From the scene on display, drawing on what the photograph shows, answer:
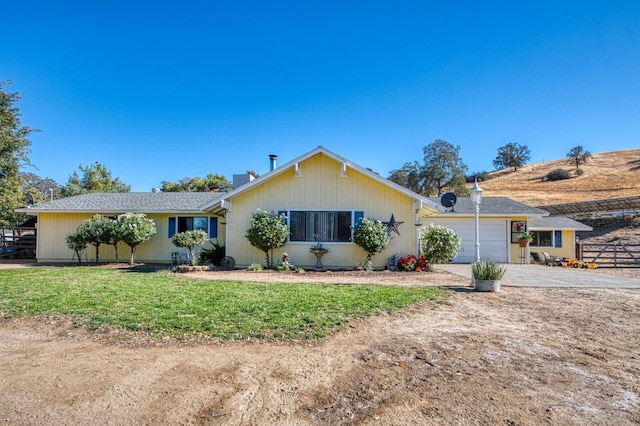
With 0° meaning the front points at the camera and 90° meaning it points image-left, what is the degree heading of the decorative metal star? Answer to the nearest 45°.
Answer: approximately 0°

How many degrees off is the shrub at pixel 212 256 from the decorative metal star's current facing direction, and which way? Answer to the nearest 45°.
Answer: approximately 90° to its right

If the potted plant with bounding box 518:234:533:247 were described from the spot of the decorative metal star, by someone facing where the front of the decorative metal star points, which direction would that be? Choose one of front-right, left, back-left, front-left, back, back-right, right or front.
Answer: back-left

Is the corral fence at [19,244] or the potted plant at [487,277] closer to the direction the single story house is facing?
the potted plant

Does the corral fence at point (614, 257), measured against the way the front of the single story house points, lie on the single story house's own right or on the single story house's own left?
on the single story house's own left

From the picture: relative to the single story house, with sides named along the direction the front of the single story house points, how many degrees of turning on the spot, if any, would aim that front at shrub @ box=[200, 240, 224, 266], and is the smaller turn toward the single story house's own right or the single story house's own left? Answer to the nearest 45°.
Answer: approximately 90° to the single story house's own right
